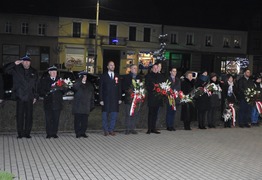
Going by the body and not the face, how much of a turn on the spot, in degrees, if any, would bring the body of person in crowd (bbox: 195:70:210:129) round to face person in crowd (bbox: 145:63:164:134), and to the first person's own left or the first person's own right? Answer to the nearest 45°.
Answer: approximately 90° to the first person's own right

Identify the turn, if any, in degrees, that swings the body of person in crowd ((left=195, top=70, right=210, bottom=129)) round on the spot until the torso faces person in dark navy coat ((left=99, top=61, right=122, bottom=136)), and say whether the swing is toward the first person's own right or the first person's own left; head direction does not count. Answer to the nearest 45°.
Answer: approximately 90° to the first person's own right

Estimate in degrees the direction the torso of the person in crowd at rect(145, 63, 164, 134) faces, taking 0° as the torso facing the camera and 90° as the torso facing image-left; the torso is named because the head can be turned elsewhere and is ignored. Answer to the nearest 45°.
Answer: approximately 315°

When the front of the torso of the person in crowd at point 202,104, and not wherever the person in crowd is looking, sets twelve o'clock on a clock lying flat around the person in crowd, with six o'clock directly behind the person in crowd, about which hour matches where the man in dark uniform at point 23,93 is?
The man in dark uniform is roughly at 3 o'clock from the person in crowd.

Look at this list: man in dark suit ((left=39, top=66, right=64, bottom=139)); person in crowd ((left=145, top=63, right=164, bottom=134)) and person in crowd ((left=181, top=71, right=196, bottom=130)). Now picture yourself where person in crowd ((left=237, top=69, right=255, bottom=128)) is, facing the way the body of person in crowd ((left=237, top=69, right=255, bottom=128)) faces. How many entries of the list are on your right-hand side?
3

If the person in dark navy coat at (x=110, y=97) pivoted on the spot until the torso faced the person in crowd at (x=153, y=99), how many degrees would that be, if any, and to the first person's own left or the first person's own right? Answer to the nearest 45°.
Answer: approximately 90° to the first person's own left

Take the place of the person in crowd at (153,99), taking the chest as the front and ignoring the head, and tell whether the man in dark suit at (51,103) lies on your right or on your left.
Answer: on your right
